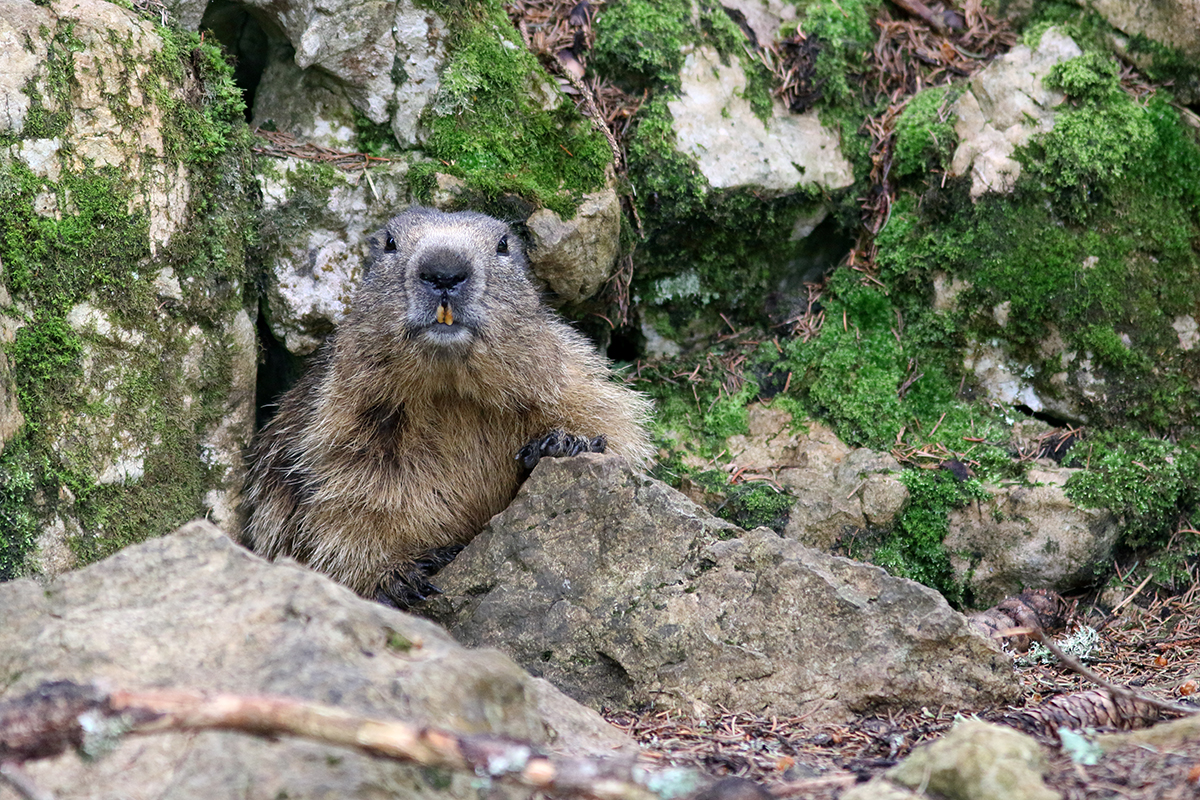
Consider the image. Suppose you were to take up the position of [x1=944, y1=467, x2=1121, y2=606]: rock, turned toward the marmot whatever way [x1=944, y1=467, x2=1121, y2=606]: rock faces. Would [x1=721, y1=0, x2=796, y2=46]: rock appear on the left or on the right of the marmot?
right

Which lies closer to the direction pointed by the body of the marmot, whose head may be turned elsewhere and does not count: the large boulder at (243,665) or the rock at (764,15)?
the large boulder

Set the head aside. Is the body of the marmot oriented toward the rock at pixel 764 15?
no

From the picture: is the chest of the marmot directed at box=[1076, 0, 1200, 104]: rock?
no

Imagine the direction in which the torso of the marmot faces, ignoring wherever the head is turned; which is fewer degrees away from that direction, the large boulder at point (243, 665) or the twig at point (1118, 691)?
the large boulder

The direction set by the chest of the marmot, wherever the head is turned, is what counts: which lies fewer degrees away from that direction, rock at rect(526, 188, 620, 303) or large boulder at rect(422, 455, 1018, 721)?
the large boulder

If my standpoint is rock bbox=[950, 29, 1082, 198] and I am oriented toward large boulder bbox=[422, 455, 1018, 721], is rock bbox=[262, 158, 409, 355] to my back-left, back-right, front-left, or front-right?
front-right

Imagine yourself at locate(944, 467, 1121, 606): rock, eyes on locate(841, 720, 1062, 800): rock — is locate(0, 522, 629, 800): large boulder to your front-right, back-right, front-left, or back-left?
front-right

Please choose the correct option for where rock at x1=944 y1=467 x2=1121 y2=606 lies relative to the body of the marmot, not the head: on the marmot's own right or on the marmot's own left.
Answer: on the marmot's own left

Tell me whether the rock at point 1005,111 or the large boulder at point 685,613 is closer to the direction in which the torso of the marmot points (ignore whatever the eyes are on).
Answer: the large boulder

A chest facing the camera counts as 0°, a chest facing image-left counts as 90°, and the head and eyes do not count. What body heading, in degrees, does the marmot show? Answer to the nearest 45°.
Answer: approximately 0°

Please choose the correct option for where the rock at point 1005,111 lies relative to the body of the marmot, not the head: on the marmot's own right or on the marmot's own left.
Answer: on the marmot's own left

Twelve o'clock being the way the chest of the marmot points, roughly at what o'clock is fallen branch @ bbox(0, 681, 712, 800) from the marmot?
The fallen branch is roughly at 12 o'clock from the marmot.

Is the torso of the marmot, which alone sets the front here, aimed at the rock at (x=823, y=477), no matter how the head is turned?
no
